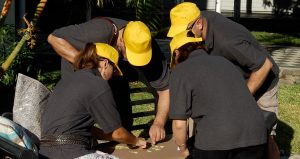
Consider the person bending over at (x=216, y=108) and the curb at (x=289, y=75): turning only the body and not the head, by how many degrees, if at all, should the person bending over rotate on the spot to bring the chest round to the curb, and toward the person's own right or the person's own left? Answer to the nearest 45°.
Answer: approximately 45° to the person's own right

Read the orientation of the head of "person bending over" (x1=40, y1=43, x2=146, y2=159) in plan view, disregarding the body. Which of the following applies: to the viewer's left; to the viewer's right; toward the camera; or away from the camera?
to the viewer's right

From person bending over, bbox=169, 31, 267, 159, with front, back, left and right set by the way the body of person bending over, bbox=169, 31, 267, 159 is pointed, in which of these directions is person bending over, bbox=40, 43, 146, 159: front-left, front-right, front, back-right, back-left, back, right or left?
front-left

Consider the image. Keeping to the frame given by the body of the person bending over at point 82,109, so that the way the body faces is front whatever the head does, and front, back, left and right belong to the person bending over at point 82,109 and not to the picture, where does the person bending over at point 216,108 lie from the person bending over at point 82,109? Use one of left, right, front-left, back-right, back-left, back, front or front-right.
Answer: front-right

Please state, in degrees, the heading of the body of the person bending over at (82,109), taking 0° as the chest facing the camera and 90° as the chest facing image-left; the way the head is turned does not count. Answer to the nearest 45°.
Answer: approximately 225°

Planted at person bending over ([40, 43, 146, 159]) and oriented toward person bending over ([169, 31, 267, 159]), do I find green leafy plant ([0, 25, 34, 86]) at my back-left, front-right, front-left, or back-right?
back-left

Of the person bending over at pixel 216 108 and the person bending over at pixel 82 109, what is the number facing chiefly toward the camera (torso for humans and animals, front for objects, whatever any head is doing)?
0

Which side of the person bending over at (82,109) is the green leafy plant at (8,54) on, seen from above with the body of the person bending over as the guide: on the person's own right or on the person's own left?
on the person's own left

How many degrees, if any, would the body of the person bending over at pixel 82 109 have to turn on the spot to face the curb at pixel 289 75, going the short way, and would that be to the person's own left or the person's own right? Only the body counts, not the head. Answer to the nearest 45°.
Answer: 0° — they already face it

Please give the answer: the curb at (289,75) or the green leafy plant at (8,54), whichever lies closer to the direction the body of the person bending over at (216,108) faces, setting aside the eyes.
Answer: the green leafy plant

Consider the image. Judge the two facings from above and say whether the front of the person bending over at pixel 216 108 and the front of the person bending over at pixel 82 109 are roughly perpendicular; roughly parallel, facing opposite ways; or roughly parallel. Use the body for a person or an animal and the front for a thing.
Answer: roughly perpendicular

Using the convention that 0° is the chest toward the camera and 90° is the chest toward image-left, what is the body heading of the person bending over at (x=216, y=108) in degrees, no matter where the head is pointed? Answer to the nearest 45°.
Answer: approximately 135°
